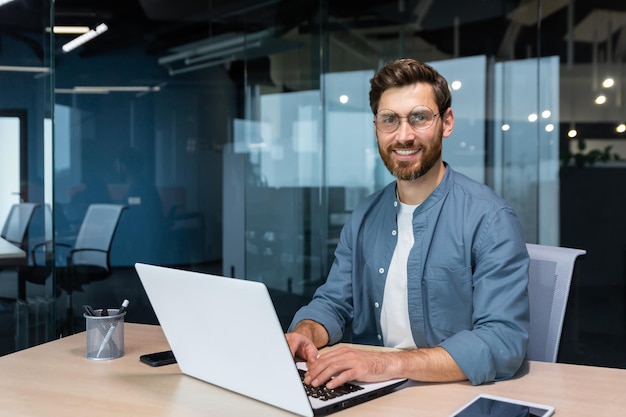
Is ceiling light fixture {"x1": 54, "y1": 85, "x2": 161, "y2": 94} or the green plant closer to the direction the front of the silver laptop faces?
the green plant

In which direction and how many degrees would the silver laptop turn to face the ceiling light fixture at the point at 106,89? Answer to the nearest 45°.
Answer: approximately 45° to its left

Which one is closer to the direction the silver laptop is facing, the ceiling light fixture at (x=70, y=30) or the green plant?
the green plant

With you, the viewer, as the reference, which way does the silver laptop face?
facing away from the viewer and to the right of the viewer

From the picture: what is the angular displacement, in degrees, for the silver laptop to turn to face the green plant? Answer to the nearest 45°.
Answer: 0° — it already faces it

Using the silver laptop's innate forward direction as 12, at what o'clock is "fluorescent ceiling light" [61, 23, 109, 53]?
The fluorescent ceiling light is roughly at 10 o'clock from the silver laptop.

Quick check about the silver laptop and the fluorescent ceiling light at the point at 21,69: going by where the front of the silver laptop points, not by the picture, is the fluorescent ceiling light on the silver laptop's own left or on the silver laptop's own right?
on the silver laptop's own left

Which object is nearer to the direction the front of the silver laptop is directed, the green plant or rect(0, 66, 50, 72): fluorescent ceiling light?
the green plant

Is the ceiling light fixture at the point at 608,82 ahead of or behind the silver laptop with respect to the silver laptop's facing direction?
ahead

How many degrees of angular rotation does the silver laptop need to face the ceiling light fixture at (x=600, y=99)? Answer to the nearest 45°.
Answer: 0° — it already faces it
